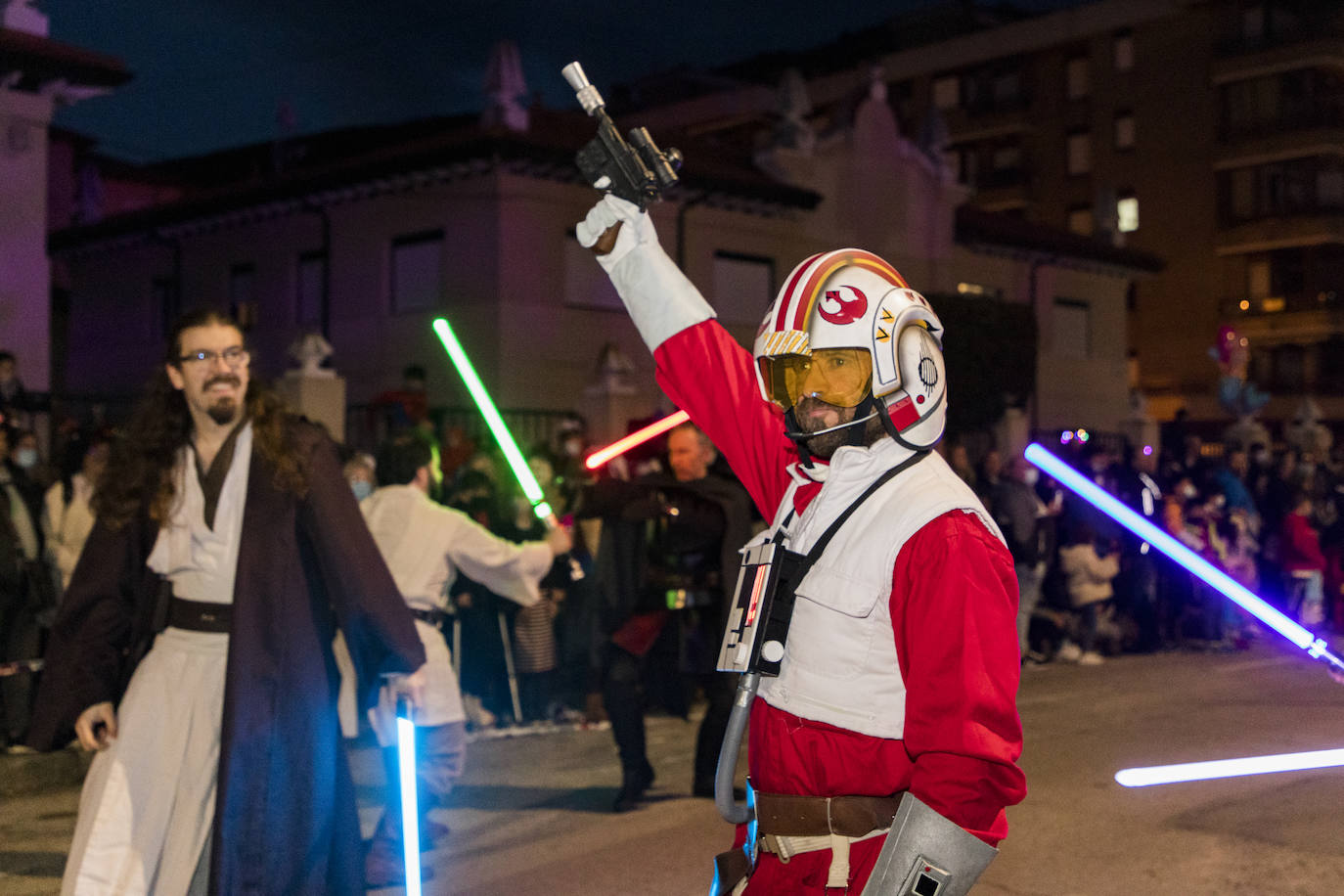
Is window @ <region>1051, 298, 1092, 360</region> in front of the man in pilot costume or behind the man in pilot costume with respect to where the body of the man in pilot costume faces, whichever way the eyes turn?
behind

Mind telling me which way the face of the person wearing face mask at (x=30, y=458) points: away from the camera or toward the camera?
toward the camera

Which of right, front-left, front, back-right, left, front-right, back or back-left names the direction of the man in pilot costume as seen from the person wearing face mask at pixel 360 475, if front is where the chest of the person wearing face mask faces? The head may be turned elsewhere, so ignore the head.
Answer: front

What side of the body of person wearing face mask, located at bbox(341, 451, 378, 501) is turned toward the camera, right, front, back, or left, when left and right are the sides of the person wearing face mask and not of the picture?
front

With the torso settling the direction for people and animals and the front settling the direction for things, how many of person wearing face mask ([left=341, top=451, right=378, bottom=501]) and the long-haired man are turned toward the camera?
2

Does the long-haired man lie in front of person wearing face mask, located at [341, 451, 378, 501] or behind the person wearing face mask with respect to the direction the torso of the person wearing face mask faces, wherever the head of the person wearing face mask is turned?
in front

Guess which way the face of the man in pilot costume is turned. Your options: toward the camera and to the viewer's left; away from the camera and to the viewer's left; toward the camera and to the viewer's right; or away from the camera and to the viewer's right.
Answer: toward the camera and to the viewer's left

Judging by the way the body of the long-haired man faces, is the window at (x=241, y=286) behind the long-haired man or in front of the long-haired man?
behind

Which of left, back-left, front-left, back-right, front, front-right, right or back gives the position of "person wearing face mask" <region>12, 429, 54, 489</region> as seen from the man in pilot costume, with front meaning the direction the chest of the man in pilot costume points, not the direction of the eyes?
right

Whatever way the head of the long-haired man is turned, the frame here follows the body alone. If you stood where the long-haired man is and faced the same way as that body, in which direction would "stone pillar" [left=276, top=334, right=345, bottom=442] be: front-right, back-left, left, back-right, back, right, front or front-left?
back

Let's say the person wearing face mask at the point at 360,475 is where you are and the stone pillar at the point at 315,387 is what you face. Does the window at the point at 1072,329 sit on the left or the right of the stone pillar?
right

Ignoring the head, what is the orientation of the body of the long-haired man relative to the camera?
toward the camera

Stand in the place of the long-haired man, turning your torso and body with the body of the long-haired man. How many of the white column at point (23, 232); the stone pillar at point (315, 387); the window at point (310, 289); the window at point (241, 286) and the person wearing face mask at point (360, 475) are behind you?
5

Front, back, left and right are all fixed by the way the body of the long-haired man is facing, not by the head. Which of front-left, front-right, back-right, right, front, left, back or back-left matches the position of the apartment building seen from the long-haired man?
back-left
